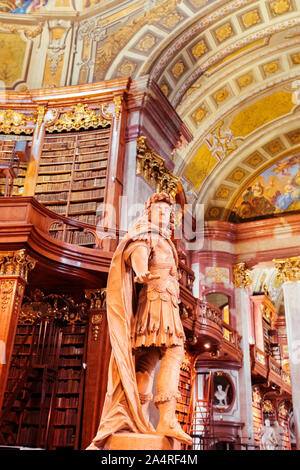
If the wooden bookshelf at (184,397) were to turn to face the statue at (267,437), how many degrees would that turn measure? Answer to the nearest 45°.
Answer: approximately 90° to its left

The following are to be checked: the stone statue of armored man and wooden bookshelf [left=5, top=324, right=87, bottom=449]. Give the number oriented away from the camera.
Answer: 0

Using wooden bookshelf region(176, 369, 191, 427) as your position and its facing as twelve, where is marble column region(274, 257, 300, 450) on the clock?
The marble column is roughly at 10 o'clock from the wooden bookshelf.

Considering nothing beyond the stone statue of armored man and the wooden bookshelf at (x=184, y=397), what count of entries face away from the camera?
0

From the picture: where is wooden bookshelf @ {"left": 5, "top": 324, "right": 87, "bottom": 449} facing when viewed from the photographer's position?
facing the viewer

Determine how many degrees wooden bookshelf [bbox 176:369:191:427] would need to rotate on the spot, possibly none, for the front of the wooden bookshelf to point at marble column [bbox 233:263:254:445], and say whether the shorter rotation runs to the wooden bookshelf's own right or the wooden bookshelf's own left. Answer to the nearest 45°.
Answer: approximately 90° to the wooden bookshelf's own left

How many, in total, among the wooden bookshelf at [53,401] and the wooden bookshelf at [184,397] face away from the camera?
0
